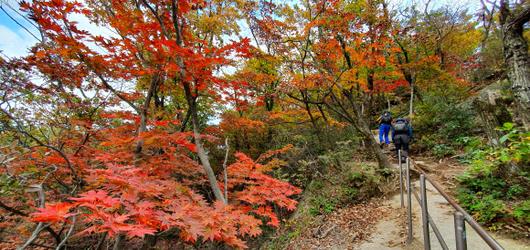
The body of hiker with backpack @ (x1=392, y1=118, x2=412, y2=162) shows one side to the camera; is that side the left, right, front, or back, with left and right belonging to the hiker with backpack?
back

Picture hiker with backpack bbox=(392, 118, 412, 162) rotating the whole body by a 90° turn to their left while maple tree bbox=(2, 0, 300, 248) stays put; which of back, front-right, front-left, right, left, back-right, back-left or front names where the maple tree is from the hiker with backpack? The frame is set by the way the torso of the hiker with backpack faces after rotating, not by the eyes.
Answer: front-left

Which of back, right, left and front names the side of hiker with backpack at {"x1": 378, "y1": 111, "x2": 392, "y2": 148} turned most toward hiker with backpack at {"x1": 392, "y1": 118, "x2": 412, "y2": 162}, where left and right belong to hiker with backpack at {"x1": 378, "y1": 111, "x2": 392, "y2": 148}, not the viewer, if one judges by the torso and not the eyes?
back

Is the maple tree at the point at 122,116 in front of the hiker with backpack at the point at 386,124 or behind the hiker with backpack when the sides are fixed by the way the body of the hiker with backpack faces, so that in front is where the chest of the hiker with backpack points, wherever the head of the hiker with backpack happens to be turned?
behind

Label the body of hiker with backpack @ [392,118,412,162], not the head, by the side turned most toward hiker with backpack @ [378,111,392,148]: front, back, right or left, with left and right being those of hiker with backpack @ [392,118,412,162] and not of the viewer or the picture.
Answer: front

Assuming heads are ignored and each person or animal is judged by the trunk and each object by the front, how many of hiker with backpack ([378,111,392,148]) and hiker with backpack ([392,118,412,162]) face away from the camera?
2

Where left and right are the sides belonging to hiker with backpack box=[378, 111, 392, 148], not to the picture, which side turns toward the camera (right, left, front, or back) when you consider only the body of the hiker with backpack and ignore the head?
back
